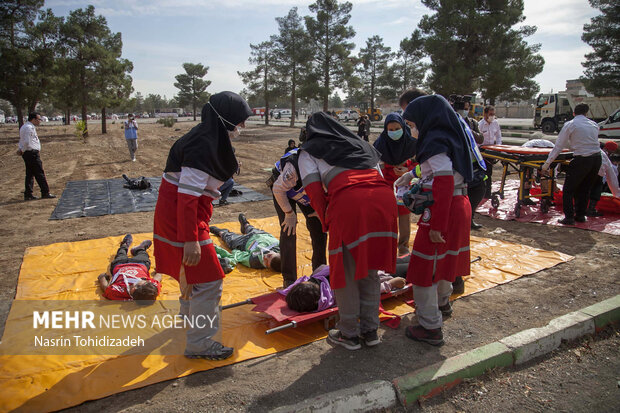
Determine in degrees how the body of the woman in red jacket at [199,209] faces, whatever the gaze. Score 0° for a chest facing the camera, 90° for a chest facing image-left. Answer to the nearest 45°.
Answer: approximately 270°

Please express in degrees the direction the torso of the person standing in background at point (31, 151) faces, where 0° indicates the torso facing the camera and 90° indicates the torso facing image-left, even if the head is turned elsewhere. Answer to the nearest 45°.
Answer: approximately 270°

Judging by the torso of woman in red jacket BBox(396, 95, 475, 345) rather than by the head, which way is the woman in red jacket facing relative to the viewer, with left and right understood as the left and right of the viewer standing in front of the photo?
facing to the left of the viewer

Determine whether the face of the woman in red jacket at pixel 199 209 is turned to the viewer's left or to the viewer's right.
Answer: to the viewer's right

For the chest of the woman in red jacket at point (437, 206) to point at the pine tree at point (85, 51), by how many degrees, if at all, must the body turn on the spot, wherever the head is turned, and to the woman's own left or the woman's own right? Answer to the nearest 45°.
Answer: approximately 45° to the woman's own right

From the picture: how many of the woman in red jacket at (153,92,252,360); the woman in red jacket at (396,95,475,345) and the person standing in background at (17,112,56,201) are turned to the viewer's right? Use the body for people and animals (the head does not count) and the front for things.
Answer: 2
